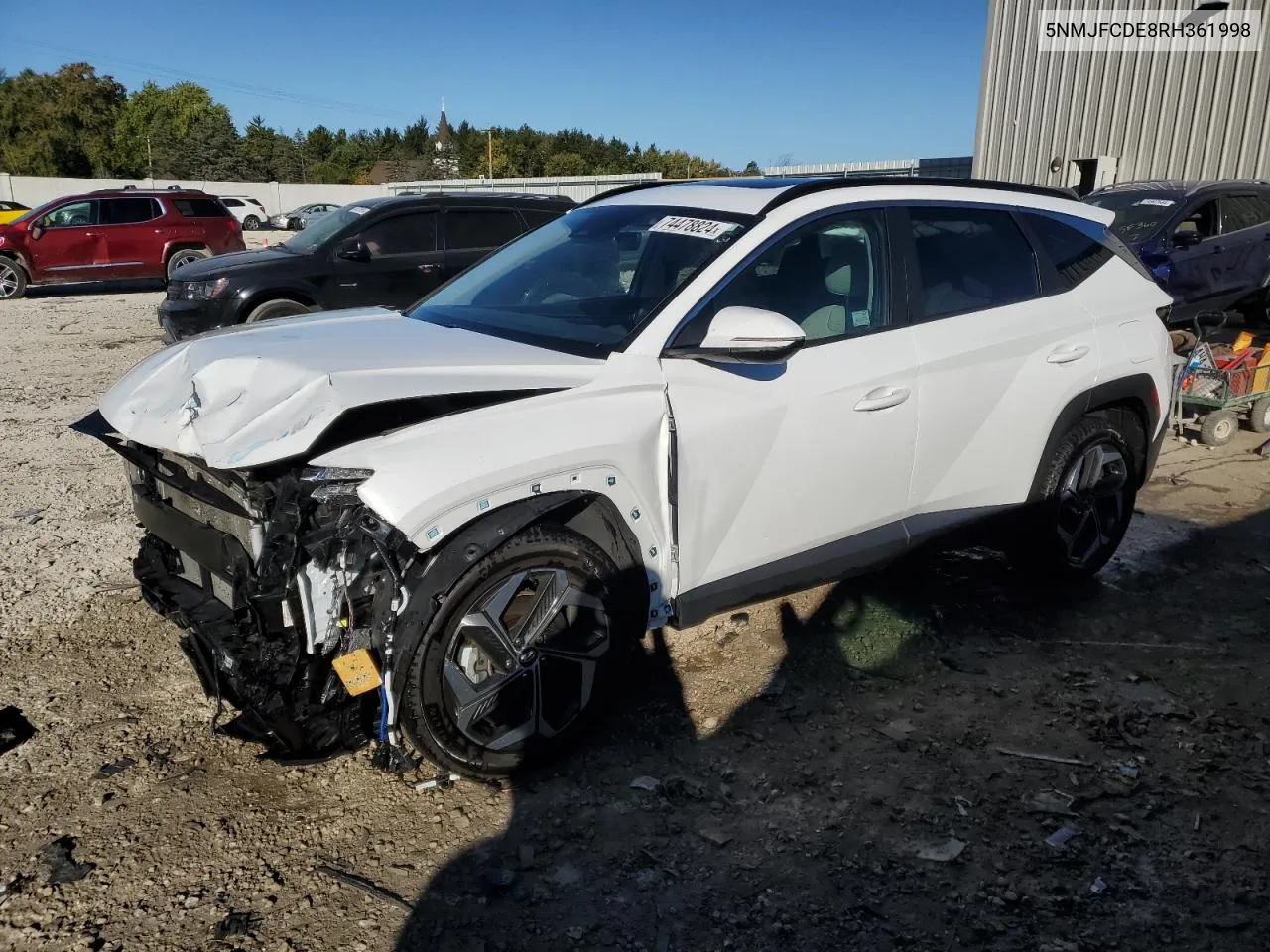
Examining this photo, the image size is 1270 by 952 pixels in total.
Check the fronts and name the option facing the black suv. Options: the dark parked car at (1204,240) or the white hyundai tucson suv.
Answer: the dark parked car

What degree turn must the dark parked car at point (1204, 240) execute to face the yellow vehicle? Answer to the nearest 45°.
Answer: approximately 45° to its right

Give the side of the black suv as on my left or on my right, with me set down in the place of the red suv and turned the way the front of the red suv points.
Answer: on my left

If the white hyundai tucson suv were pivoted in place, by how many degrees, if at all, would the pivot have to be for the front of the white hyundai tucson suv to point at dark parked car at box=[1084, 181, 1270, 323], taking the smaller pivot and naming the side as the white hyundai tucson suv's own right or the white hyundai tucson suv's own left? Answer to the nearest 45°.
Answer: approximately 180°

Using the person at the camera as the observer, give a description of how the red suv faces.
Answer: facing to the left of the viewer

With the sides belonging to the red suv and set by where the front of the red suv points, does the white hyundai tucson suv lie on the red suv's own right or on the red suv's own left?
on the red suv's own left

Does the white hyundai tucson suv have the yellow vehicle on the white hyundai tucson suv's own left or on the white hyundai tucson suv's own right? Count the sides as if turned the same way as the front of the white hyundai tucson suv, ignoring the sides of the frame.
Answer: on the white hyundai tucson suv's own right

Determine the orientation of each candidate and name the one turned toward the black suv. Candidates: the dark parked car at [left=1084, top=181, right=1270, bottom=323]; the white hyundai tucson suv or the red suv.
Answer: the dark parked car

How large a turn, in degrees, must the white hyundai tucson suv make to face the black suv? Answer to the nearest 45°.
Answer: approximately 135° to its right

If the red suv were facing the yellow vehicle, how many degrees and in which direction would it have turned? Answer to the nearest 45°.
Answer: approximately 90° to its right

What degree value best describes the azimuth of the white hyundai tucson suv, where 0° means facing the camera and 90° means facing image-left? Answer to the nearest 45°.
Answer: approximately 45°

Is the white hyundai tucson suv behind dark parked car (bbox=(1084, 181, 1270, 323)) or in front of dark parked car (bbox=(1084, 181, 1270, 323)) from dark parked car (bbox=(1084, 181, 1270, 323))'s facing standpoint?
in front

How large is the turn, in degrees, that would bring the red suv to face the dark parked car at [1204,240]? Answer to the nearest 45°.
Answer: approximately 135° to its left
